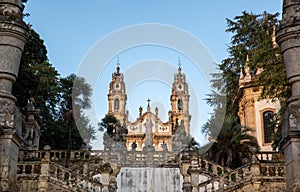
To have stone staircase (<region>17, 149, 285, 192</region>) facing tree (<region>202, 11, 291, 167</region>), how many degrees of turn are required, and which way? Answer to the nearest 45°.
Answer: approximately 135° to its left

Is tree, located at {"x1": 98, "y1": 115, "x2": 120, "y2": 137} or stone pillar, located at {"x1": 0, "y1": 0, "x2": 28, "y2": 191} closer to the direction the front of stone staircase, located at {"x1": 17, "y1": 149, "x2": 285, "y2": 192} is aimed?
the stone pillar

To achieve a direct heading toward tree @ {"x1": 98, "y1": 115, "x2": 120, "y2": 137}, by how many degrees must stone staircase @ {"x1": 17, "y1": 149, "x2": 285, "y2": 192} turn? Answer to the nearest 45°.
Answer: approximately 180°

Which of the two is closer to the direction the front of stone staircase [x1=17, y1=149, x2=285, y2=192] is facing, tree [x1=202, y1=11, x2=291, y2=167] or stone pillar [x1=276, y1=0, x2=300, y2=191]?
the stone pillar

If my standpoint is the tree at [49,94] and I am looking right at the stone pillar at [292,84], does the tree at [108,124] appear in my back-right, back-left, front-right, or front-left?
back-left

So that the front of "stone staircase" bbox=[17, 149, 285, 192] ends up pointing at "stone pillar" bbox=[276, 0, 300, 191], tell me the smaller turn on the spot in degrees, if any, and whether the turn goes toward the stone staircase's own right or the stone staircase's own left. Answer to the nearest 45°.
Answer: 0° — it already faces it

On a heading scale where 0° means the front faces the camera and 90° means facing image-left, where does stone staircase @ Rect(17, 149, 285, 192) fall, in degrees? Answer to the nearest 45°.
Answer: approximately 0°

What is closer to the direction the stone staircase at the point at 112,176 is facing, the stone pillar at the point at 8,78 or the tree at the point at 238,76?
the stone pillar

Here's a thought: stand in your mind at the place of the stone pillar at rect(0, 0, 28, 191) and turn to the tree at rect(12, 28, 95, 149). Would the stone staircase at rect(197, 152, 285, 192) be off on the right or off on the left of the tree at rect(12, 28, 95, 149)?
right
